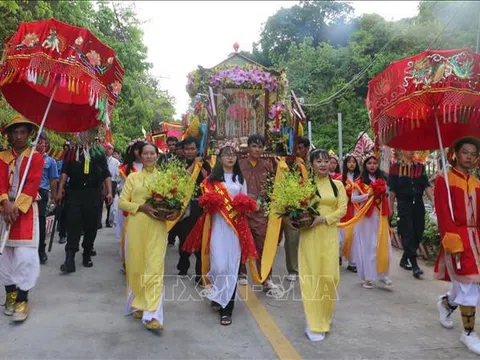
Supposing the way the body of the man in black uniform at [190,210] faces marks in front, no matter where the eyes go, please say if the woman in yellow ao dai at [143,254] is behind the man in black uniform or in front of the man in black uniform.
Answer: in front

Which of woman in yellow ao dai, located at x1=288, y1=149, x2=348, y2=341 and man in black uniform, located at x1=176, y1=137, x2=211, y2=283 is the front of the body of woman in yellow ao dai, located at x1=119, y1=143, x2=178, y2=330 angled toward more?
the woman in yellow ao dai

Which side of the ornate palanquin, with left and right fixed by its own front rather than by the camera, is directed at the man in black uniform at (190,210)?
front

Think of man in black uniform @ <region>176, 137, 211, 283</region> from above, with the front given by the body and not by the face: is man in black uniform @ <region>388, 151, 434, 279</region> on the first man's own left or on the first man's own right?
on the first man's own left

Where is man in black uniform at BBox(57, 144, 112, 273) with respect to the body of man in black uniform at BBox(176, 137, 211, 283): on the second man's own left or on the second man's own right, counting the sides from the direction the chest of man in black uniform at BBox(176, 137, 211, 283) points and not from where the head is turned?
on the second man's own right

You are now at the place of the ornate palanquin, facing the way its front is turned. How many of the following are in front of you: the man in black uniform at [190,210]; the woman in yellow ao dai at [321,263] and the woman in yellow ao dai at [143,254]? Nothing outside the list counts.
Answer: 3

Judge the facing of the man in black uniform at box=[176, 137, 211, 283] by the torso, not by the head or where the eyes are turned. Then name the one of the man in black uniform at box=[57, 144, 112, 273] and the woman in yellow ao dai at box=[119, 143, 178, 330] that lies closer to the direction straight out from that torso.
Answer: the woman in yellow ao dai

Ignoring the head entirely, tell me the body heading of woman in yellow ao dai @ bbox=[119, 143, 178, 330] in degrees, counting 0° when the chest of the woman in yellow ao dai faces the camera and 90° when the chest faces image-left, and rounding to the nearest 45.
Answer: approximately 315°

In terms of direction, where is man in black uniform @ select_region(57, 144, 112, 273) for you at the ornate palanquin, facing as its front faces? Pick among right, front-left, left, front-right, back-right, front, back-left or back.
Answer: front-right

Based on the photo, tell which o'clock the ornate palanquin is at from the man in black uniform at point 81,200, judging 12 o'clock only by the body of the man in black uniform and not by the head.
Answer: The ornate palanquin is roughly at 8 o'clock from the man in black uniform.
